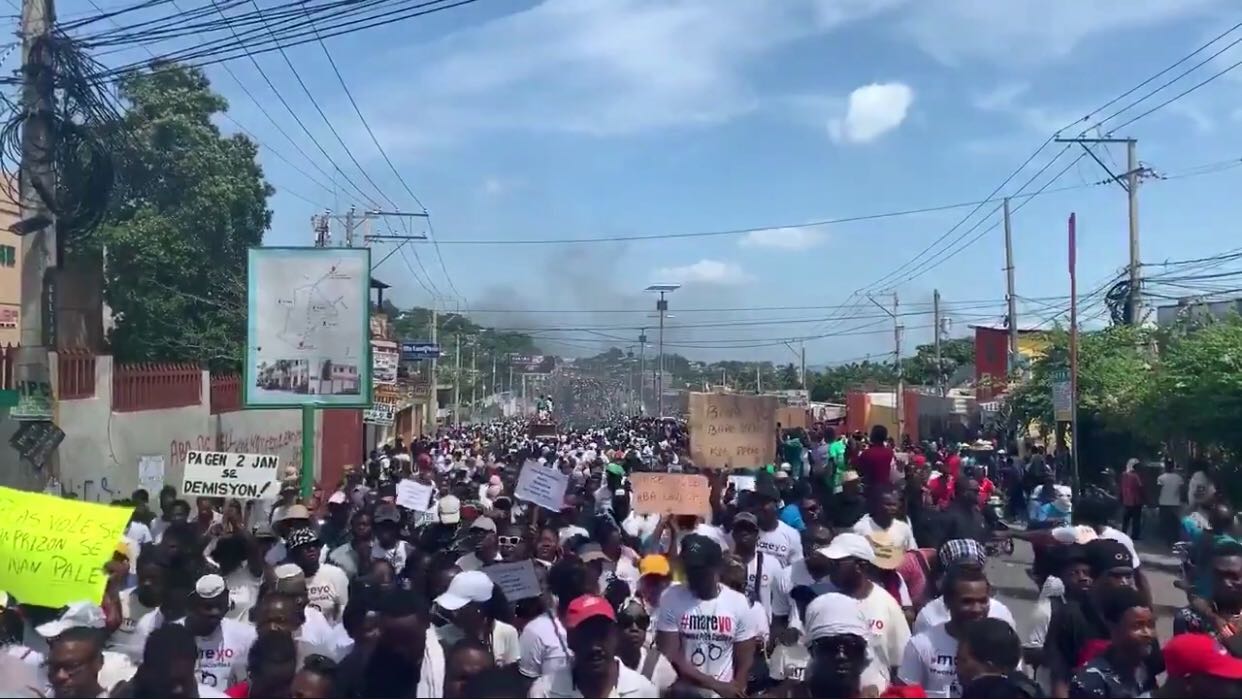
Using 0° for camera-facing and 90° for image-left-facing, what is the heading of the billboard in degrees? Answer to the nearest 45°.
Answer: approximately 0°

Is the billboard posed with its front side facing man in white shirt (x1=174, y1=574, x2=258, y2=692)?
yes

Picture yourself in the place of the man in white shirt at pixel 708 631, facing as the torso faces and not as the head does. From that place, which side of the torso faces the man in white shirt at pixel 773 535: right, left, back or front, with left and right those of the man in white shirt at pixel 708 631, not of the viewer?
back

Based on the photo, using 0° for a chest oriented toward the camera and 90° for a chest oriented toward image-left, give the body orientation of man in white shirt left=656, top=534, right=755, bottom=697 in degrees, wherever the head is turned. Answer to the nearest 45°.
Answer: approximately 0°

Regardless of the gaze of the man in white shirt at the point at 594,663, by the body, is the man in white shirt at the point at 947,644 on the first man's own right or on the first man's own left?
on the first man's own left

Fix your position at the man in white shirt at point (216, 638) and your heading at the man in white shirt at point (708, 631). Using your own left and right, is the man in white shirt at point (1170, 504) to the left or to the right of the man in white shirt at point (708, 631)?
left

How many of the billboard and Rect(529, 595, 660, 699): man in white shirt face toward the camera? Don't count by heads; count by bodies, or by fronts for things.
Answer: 2

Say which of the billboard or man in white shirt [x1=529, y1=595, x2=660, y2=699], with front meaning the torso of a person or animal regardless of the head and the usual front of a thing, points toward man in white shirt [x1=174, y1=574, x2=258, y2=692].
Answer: the billboard
